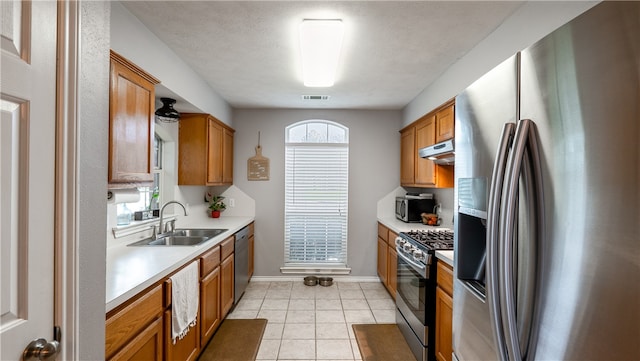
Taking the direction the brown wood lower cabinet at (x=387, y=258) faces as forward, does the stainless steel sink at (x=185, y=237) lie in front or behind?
in front

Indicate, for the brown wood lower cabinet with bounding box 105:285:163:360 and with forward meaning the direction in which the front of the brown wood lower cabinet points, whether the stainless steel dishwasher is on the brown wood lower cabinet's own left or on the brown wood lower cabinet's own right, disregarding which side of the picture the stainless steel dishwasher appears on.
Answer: on the brown wood lower cabinet's own left

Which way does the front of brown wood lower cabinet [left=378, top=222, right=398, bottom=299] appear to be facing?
to the viewer's left

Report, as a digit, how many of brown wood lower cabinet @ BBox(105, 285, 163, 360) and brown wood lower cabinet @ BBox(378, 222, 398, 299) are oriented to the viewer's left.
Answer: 1

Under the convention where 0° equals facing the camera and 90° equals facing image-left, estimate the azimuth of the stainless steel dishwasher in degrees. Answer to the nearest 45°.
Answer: approximately 270°

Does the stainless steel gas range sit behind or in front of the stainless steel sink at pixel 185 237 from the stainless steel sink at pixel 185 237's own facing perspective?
in front

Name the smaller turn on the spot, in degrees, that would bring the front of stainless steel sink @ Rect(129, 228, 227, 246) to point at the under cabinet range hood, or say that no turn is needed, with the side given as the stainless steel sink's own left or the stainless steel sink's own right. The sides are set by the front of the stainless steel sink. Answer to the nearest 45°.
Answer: approximately 45° to the stainless steel sink's own right

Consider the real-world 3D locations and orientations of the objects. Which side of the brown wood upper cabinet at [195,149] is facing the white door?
right

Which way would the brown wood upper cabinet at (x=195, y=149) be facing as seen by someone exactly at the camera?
facing to the right of the viewer

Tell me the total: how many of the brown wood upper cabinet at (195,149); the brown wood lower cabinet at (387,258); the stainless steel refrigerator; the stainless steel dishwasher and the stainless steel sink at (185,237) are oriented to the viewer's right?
3

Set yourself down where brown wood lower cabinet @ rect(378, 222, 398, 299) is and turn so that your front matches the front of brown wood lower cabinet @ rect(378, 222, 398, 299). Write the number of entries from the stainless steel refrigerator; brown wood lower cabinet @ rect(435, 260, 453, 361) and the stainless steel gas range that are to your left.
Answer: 3

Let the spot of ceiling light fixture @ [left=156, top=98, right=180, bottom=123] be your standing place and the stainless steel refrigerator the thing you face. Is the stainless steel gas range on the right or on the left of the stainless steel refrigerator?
left

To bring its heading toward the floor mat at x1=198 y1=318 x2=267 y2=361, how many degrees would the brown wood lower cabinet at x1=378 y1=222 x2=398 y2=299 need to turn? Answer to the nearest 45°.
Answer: approximately 45° to its left
